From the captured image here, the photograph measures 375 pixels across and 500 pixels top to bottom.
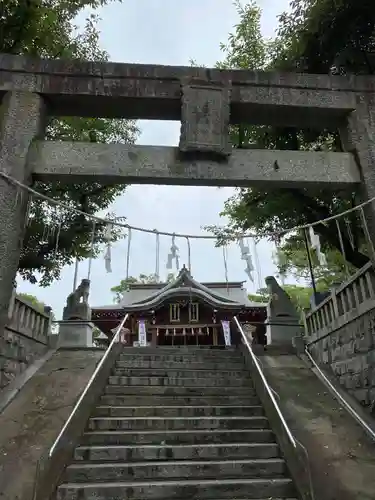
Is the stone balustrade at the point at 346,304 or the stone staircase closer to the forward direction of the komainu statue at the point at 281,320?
the stone staircase

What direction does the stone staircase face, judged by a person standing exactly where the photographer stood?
facing the viewer

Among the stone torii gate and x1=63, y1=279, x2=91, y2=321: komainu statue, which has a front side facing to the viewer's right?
the komainu statue

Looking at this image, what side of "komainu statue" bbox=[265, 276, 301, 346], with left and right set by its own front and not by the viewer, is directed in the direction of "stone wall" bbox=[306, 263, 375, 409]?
left

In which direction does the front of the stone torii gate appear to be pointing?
toward the camera

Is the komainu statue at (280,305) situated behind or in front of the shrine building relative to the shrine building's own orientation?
in front

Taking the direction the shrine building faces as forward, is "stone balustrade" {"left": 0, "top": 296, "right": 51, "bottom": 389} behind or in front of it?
in front

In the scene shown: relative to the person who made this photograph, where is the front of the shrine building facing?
facing the viewer

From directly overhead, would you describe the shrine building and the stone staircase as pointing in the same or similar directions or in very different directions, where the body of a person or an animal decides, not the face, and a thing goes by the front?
same or similar directions
